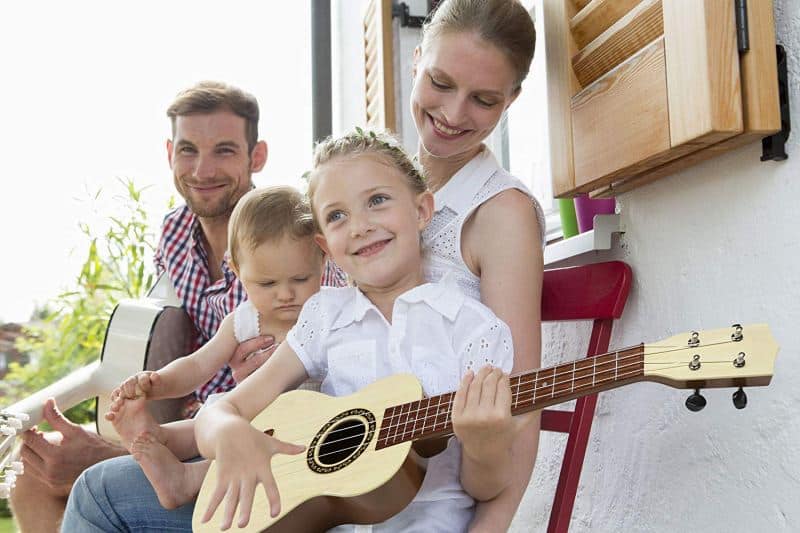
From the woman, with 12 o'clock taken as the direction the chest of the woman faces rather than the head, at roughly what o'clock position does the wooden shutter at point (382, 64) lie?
The wooden shutter is roughly at 4 o'clock from the woman.

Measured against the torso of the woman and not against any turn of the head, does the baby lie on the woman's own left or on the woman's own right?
on the woman's own right

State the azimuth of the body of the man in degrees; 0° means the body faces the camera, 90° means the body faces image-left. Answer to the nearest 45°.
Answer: approximately 0°

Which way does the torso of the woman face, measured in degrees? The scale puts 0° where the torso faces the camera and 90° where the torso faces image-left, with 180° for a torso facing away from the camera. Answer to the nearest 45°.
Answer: approximately 45°

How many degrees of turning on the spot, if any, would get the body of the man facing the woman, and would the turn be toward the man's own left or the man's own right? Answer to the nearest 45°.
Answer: approximately 45° to the man's own left

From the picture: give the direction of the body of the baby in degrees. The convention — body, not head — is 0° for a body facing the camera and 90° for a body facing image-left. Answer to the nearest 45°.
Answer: approximately 45°
